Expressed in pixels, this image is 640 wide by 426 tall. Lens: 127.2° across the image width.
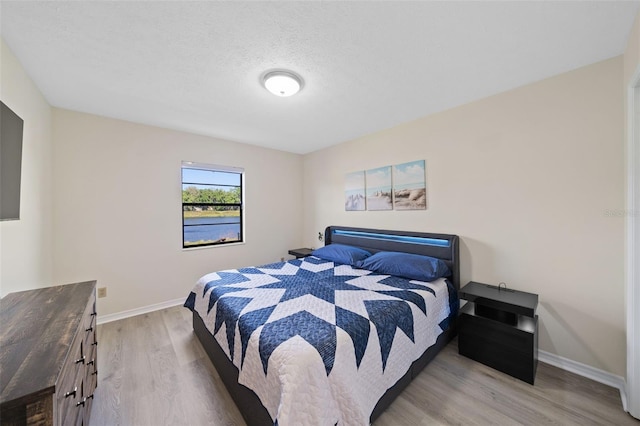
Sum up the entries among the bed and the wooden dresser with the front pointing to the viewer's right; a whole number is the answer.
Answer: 1

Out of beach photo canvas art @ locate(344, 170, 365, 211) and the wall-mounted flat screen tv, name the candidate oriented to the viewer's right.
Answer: the wall-mounted flat screen tv

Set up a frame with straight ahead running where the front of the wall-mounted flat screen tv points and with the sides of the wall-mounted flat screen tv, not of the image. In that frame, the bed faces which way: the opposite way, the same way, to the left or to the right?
the opposite way

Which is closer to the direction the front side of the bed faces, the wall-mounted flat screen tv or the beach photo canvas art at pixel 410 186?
the wall-mounted flat screen tv

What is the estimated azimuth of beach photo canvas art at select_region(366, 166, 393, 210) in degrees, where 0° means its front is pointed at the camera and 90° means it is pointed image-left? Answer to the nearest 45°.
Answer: approximately 45°

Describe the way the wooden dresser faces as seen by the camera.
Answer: facing to the right of the viewer

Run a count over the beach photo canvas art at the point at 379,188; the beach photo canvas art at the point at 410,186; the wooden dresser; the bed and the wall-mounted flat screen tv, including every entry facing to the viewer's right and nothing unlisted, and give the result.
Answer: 2

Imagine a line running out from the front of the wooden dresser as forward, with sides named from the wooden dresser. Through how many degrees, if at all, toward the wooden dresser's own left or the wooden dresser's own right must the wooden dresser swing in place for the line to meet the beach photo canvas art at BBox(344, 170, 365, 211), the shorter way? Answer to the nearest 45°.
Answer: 0° — it already faces it

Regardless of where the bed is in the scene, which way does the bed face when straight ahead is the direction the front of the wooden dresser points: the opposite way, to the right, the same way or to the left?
the opposite way

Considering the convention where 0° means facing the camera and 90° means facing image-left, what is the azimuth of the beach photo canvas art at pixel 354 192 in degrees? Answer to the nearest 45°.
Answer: approximately 45°
